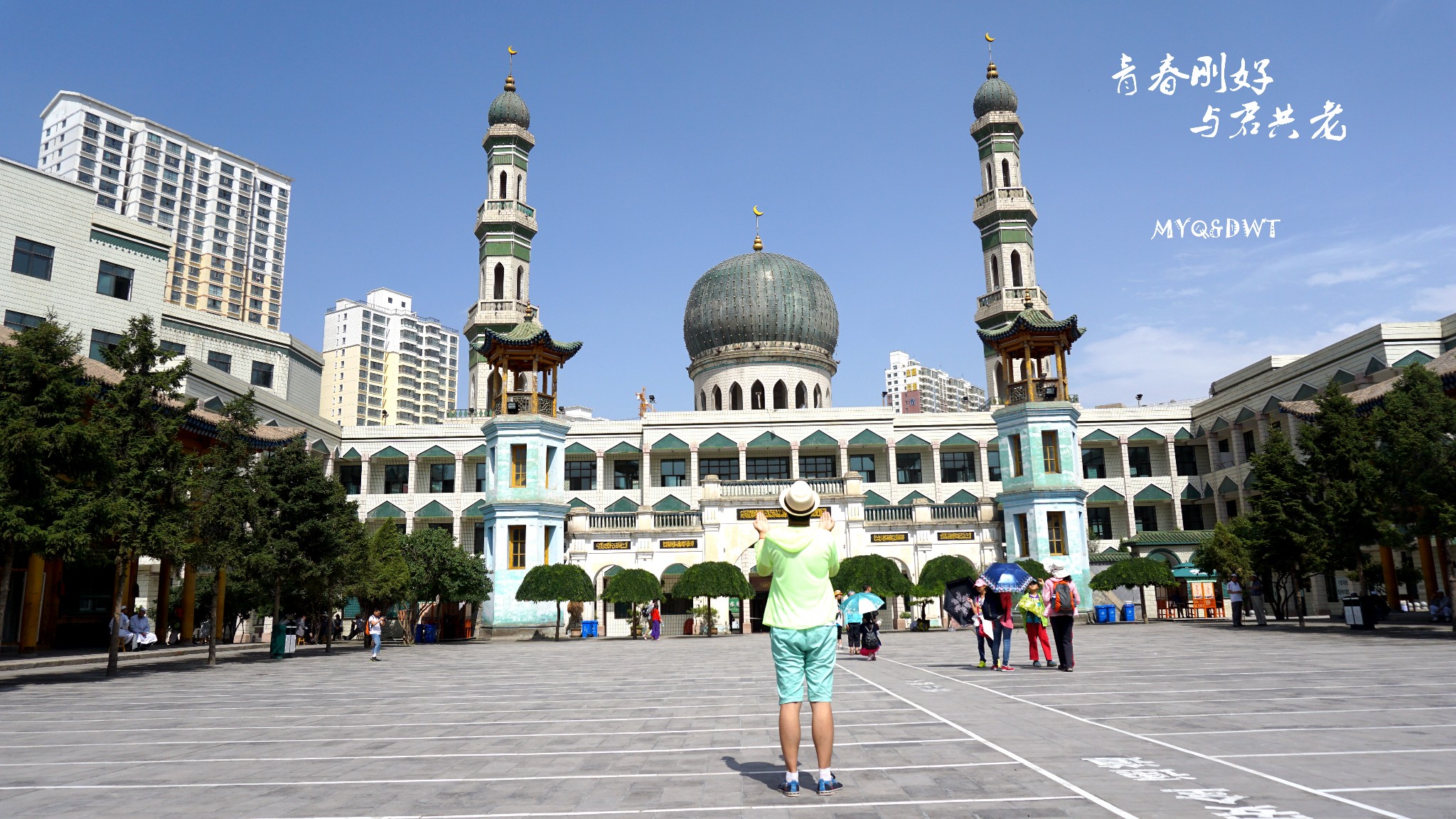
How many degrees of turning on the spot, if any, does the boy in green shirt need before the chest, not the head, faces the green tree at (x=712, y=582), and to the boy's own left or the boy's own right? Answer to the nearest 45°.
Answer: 0° — they already face it

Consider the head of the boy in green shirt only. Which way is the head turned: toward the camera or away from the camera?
away from the camera

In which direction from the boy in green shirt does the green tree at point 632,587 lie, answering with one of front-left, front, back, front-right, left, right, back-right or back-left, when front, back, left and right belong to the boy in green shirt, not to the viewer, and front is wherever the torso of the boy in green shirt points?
front

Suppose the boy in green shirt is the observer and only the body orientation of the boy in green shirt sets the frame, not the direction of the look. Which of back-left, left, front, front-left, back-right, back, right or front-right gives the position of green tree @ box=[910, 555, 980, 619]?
front

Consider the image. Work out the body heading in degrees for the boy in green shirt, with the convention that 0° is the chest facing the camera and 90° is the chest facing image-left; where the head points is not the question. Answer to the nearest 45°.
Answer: approximately 180°

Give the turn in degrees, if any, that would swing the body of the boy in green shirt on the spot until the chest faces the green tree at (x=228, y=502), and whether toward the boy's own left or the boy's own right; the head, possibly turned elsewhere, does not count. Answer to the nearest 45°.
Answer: approximately 45° to the boy's own left

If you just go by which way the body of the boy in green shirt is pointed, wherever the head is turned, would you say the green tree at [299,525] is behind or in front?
in front

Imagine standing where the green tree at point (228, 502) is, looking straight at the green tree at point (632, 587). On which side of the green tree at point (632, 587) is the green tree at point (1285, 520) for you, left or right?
right

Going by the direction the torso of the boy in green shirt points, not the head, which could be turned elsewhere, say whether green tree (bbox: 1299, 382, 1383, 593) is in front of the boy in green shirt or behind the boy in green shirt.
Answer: in front

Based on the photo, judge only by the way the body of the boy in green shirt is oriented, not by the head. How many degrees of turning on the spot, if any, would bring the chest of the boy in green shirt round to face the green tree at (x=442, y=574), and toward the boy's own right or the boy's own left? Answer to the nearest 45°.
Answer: approximately 45° to the boy's own left

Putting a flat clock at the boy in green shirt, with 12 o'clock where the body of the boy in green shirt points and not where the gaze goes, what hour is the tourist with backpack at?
The tourist with backpack is roughly at 1 o'clock from the boy in green shirt.

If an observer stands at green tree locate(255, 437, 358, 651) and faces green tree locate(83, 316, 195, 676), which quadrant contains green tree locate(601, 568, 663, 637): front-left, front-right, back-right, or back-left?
back-left
